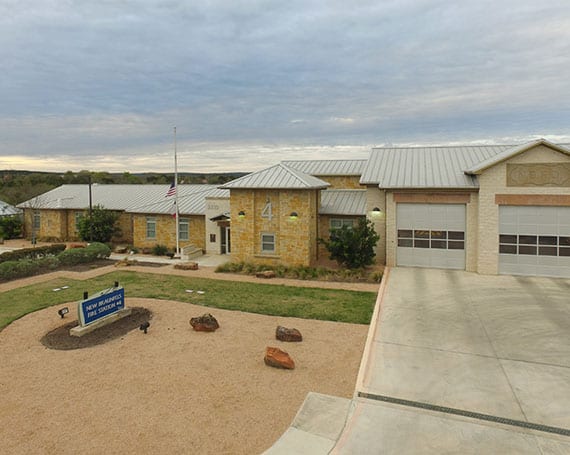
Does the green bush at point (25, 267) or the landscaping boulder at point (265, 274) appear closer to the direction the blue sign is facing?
the landscaping boulder

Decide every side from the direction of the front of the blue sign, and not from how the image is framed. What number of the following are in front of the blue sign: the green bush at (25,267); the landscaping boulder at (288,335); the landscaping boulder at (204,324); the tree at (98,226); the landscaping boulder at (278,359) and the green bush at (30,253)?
3

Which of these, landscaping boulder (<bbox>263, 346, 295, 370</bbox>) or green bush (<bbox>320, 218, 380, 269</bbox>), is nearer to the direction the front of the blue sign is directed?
the landscaping boulder

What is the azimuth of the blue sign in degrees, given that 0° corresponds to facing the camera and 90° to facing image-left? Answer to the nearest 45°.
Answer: approximately 315°

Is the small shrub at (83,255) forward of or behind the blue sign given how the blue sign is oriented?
behind

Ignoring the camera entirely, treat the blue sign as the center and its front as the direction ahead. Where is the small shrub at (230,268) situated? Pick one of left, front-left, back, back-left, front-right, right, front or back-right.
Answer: left

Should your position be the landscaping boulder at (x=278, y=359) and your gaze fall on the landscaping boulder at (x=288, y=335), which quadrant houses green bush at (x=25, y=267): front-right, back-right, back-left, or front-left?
front-left

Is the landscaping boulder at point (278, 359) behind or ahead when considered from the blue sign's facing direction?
ahead

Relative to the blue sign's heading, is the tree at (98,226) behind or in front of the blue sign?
behind

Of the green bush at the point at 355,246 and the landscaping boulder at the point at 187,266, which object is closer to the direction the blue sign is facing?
the green bush

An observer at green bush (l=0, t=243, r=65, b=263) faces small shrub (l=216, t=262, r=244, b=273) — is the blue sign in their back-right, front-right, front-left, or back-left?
front-right

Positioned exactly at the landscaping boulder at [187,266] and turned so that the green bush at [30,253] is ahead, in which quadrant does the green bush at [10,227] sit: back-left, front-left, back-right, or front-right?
front-right

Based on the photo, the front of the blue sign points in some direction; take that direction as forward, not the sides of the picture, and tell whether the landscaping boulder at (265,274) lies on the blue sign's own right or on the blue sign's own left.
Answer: on the blue sign's own left
